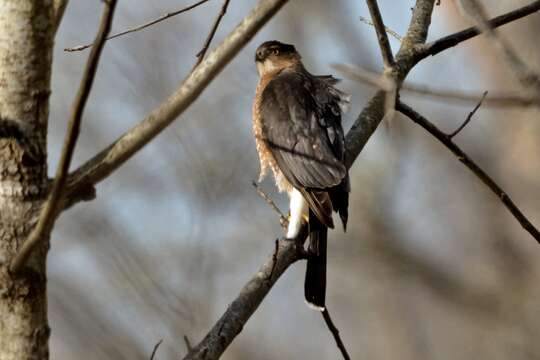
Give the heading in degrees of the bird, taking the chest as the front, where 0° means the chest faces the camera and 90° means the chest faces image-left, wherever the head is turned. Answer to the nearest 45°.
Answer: approximately 135°

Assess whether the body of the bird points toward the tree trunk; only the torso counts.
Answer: no
